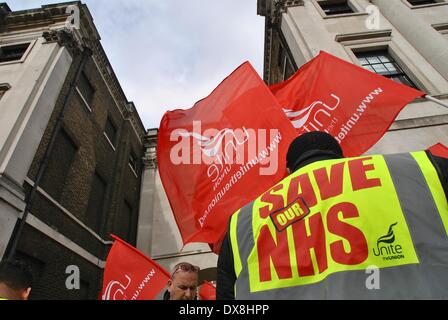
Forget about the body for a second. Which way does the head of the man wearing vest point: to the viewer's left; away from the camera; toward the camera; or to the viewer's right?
away from the camera

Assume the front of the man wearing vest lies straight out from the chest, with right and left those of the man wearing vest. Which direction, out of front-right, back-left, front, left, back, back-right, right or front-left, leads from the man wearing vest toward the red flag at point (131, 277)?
front-left

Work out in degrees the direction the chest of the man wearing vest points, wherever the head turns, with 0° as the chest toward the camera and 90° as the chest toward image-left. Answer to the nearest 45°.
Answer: approximately 180°

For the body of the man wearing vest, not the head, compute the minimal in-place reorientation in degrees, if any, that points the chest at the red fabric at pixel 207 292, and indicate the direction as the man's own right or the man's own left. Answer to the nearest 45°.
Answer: approximately 45° to the man's own left
